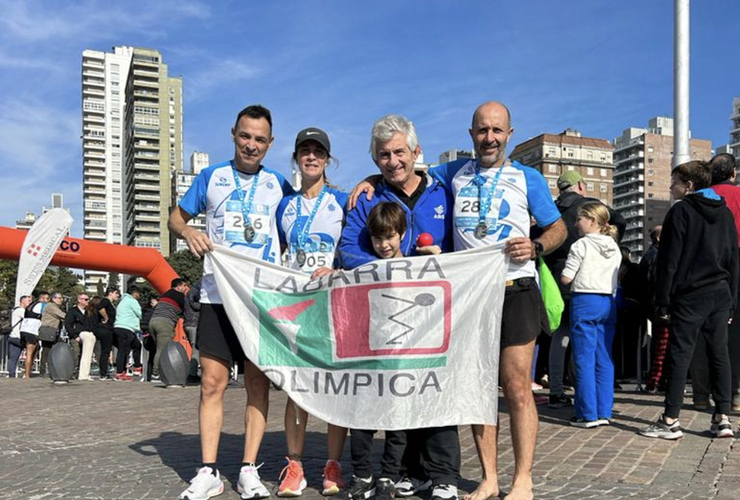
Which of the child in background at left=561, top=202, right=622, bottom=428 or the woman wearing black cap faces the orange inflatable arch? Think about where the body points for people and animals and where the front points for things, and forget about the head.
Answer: the child in background

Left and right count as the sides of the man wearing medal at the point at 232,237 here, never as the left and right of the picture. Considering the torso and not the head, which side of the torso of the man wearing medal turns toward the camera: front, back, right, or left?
front

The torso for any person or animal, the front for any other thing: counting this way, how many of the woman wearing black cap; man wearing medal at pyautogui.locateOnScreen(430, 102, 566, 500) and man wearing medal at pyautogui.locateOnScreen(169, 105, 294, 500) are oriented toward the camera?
3

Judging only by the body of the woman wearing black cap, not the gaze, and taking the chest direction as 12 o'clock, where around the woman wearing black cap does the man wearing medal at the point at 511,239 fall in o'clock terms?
The man wearing medal is roughly at 10 o'clock from the woman wearing black cap.

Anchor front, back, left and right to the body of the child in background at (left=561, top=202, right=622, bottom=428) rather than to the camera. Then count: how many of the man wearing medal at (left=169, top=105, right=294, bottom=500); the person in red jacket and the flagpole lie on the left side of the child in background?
1

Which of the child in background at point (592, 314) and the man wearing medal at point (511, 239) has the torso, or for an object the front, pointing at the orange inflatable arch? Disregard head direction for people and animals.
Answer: the child in background

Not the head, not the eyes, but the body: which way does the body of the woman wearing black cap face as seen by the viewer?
toward the camera

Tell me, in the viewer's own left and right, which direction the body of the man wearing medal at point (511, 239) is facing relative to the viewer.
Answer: facing the viewer

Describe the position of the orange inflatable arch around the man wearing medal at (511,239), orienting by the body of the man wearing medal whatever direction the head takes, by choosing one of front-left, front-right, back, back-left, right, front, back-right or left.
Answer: back-right

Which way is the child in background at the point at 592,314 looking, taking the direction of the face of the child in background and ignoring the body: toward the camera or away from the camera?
away from the camera
